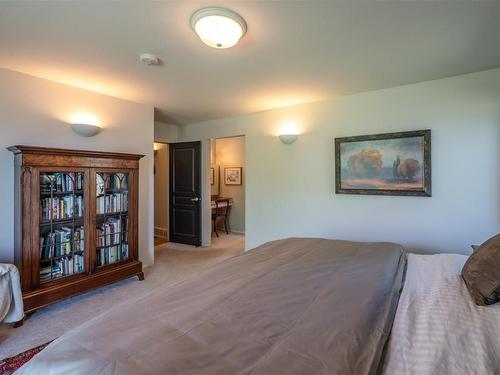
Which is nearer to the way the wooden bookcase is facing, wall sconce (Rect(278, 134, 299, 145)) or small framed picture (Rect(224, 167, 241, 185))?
the wall sconce

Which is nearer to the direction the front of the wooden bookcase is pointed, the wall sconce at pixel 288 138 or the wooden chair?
the wall sconce

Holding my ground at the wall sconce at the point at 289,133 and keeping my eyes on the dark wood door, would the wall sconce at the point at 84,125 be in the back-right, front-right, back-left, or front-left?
front-left

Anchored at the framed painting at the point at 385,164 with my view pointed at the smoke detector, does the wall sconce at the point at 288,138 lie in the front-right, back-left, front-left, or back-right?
front-right

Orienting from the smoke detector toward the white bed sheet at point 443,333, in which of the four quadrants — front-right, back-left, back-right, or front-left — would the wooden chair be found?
back-left

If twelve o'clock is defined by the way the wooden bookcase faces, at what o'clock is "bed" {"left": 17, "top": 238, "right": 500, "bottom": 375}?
The bed is roughly at 1 o'clock from the wooden bookcase.

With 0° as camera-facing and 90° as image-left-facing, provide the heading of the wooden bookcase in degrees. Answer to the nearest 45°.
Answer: approximately 315°

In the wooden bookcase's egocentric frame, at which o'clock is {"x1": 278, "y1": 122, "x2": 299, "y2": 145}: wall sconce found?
The wall sconce is roughly at 11 o'clock from the wooden bookcase.

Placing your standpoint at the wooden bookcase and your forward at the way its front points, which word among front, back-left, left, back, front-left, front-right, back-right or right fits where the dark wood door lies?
left

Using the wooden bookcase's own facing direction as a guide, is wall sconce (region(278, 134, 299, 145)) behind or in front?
in front

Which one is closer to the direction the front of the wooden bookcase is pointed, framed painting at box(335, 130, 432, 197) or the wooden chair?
the framed painting

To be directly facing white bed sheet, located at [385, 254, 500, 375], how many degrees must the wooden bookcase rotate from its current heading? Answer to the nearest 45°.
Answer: approximately 45° to its right

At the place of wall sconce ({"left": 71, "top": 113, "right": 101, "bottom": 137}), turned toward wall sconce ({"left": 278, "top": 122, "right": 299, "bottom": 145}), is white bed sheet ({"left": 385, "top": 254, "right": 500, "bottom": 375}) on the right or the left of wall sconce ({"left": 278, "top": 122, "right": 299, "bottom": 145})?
right

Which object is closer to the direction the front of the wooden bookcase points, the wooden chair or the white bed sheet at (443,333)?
the white bed sheet

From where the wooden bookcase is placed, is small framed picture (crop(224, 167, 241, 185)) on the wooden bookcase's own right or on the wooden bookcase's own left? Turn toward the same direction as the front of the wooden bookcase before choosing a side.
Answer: on the wooden bookcase's own left
